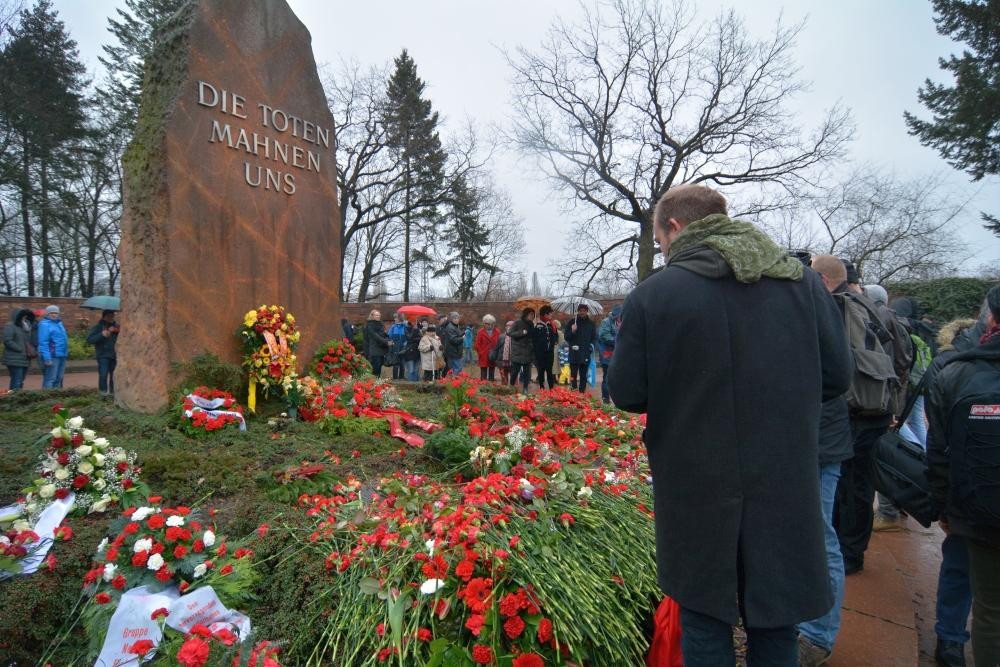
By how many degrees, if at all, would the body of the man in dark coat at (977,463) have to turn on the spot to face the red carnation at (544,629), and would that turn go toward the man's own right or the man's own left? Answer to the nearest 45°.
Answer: approximately 135° to the man's own left

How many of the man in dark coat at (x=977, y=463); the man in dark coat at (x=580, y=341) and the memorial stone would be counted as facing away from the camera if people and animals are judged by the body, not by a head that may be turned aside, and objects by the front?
1

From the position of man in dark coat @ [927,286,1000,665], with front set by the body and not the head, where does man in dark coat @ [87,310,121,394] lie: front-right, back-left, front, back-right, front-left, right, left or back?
left

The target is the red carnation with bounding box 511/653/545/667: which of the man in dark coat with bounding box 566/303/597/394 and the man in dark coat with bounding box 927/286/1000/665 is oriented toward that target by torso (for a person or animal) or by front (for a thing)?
the man in dark coat with bounding box 566/303/597/394

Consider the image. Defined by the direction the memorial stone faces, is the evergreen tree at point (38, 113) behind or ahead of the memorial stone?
behind

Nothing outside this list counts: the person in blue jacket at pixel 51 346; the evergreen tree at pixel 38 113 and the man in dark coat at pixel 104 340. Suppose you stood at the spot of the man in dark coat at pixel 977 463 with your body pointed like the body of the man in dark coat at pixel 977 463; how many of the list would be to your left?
3

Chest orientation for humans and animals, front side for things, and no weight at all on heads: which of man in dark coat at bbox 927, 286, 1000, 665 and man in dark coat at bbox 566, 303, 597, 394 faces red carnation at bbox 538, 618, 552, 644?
man in dark coat at bbox 566, 303, 597, 394

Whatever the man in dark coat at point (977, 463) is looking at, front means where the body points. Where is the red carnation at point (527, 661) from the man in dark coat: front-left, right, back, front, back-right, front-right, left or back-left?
back-left

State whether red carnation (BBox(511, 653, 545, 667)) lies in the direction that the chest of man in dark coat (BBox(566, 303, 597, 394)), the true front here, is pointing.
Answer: yes

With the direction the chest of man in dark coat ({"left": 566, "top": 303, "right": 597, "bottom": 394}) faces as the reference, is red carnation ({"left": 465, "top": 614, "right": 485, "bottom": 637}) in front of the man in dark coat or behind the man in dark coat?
in front

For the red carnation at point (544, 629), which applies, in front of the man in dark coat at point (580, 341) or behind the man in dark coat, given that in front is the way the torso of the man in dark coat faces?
in front

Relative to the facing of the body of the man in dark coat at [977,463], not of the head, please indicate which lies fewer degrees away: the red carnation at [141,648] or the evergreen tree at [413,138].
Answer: the evergreen tree

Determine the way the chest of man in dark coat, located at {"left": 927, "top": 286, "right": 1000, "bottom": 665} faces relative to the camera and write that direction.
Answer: away from the camera

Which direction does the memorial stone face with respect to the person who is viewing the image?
facing the viewer and to the right of the viewer

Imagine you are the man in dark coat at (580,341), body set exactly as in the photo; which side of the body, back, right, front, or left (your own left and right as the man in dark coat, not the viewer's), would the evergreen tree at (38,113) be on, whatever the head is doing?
right

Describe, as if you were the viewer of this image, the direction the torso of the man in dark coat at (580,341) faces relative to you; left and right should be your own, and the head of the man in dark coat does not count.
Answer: facing the viewer
